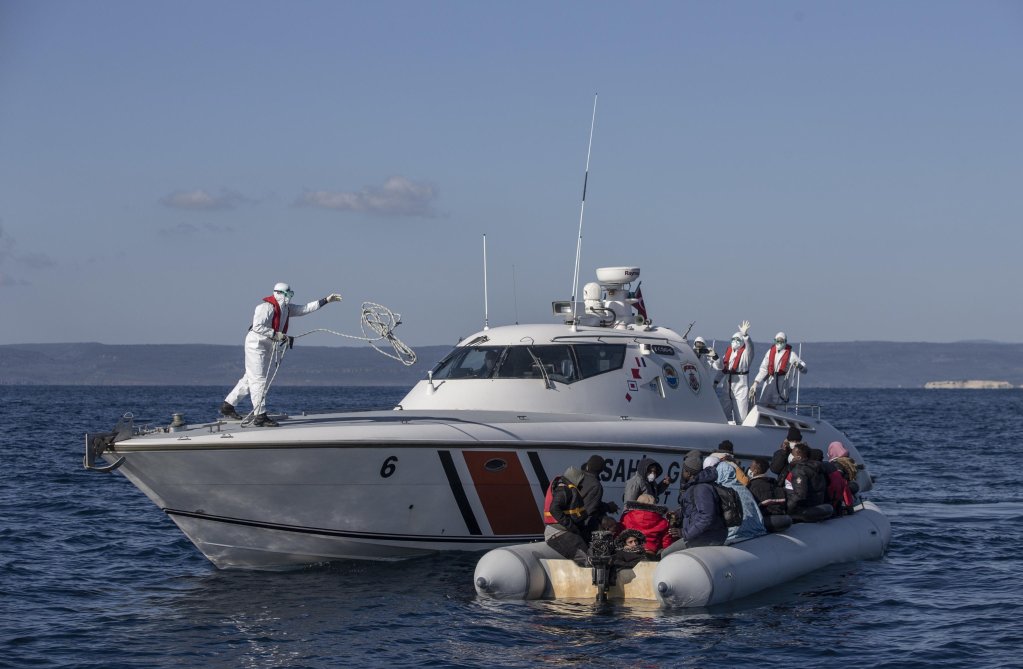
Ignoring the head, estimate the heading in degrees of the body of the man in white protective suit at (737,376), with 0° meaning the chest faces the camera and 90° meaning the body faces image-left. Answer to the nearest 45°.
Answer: approximately 45°

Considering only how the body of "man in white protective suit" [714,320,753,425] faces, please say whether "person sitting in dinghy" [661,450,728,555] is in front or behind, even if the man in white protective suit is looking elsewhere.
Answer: in front

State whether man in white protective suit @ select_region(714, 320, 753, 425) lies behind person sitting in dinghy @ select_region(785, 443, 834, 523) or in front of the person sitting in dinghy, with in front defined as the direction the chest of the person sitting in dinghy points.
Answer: in front

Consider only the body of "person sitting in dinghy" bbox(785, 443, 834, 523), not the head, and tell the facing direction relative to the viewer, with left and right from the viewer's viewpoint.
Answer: facing away from the viewer and to the left of the viewer

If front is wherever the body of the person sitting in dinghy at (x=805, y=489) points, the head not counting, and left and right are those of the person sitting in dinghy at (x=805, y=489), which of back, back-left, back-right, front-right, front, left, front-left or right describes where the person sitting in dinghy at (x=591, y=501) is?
left

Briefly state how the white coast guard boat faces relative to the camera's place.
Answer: facing the viewer and to the left of the viewer

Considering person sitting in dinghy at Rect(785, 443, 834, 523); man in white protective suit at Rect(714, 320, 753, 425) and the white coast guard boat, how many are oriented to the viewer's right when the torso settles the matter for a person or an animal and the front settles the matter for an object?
0

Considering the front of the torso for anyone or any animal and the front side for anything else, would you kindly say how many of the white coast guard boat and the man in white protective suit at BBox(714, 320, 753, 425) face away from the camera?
0
